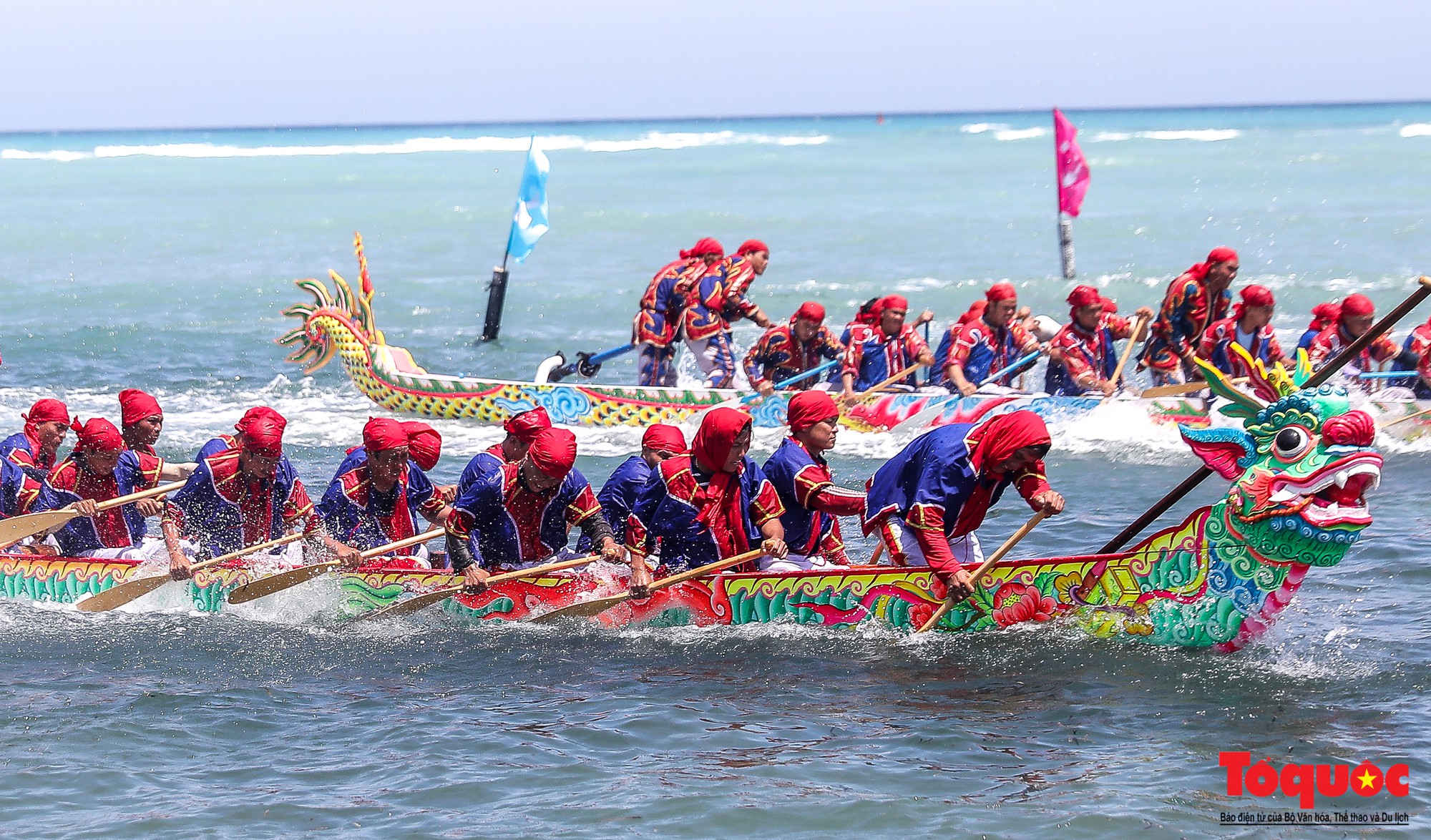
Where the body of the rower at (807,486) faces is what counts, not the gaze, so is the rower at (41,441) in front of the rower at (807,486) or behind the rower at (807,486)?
behind

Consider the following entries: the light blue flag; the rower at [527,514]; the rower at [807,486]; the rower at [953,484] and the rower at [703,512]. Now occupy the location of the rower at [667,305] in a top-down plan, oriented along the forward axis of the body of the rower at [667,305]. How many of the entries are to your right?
4

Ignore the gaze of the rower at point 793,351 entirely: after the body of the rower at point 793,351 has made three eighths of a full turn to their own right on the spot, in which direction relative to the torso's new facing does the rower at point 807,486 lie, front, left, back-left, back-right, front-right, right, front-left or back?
left

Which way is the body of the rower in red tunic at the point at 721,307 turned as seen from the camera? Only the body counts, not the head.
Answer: to the viewer's right

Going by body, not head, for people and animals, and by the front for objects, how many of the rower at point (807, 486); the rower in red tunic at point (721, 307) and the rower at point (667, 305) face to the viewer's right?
3

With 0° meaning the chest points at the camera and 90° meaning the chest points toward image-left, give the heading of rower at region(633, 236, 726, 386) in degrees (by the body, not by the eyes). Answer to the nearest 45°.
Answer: approximately 270°

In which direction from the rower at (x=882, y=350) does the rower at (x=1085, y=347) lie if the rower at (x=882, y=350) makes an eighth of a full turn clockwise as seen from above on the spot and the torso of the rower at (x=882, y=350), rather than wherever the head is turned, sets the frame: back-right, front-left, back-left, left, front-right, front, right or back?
left

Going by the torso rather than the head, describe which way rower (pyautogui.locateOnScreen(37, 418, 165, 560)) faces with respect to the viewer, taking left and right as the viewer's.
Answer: facing the viewer and to the right of the viewer

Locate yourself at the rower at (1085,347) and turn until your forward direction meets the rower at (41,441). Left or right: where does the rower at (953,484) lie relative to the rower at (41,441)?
left

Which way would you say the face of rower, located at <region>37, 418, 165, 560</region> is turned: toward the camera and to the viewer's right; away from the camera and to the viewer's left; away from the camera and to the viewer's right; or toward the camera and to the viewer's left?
toward the camera and to the viewer's right

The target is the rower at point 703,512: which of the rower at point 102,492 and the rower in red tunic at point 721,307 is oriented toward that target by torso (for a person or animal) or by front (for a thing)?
the rower at point 102,492

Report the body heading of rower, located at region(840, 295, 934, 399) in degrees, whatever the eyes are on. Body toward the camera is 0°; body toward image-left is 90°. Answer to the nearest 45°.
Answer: approximately 315°

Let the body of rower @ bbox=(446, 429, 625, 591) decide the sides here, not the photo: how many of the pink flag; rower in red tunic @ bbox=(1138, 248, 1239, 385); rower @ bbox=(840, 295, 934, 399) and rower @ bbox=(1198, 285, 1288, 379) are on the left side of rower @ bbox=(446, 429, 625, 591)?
4

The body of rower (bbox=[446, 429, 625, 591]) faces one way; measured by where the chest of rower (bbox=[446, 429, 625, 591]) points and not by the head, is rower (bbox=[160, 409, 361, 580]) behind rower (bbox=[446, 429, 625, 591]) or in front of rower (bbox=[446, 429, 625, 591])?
behind

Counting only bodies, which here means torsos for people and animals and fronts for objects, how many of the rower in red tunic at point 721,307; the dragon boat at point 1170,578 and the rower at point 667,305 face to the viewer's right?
3

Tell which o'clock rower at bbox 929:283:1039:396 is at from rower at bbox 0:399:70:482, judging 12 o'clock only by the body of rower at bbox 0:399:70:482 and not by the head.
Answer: rower at bbox 929:283:1039:396 is roughly at 10 o'clock from rower at bbox 0:399:70:482.

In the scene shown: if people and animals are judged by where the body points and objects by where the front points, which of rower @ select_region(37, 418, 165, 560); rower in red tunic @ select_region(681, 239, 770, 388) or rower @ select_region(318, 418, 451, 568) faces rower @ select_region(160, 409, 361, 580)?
rower @ select_region(37, 418, 165, 560)

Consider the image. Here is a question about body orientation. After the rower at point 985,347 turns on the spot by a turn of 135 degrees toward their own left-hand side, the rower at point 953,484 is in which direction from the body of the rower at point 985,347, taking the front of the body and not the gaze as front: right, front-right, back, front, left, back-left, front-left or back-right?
back
